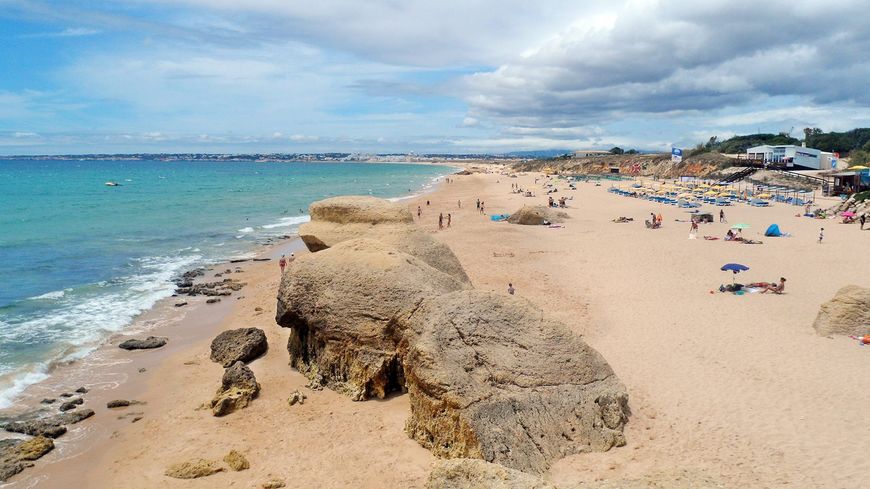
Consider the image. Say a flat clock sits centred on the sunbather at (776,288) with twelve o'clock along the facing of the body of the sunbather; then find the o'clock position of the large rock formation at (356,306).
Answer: The large rock formation is roughly at 10 o'clock from the sunbather.

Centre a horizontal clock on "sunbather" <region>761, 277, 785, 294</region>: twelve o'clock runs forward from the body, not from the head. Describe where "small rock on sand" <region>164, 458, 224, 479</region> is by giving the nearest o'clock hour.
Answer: The small rock on sand is roughly at 10 o'clock from the sunbather.

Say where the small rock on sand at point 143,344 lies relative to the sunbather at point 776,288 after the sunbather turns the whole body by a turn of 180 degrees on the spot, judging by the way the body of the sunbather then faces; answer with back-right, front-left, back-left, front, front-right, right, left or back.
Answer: back-right

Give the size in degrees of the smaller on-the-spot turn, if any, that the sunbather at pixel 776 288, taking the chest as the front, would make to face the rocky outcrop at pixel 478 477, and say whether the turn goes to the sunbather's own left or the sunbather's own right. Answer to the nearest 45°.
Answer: approximately 90° to the sunbather's own left

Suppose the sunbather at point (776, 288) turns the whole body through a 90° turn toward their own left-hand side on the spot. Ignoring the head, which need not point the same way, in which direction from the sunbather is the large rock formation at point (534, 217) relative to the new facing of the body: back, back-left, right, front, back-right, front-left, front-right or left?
back-right

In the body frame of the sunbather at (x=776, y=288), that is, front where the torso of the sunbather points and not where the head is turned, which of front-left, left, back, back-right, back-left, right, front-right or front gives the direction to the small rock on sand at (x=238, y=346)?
front-left

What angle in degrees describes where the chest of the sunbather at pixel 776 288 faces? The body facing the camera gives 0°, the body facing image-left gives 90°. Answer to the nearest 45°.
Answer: approximately 90°

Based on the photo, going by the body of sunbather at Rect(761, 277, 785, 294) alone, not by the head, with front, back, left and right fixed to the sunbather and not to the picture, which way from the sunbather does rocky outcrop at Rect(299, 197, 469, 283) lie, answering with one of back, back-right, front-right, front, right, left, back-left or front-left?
front-left

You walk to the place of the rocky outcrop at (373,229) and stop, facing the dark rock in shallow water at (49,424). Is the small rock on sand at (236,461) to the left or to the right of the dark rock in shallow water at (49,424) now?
left

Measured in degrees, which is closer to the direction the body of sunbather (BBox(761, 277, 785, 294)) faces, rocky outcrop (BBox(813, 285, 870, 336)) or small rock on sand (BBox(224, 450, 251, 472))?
the small rock on sand
